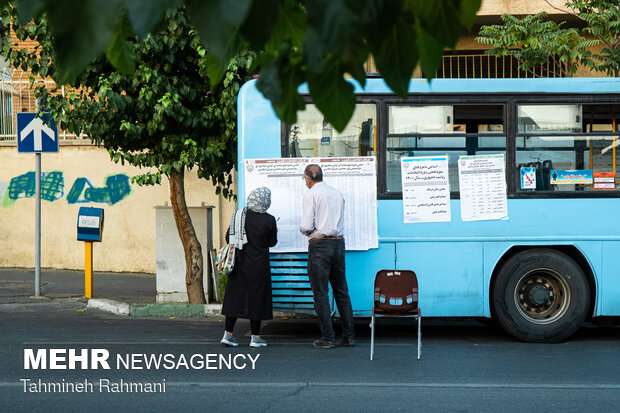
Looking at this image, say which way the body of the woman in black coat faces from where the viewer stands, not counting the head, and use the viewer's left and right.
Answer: facing away from the viewer and to the right of the viewer

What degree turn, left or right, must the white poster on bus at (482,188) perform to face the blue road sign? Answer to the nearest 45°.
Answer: approximately 90° to its right

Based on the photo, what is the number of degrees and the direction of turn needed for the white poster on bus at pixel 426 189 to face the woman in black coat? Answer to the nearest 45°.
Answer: approximately 90° to its right

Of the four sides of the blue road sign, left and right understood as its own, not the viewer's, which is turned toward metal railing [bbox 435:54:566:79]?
left

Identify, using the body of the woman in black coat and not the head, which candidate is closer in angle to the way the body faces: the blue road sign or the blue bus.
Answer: the blue bus

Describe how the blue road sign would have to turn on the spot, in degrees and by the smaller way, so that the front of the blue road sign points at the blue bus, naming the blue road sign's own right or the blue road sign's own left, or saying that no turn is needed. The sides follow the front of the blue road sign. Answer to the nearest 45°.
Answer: approximately 45° to the blue road sign's own left

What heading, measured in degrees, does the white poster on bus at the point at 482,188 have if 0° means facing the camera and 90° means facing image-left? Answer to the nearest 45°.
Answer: approximately 0°

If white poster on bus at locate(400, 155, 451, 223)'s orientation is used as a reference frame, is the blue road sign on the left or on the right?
on its right

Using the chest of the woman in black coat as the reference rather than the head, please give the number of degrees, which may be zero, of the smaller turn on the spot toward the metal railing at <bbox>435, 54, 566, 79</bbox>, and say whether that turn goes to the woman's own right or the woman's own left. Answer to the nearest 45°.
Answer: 0° — they already face it

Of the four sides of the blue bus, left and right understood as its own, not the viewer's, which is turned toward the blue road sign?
back

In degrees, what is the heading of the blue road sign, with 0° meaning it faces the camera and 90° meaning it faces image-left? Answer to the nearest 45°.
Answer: approximately 0°

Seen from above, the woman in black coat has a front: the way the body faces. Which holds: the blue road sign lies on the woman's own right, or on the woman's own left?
on the woman's own left
